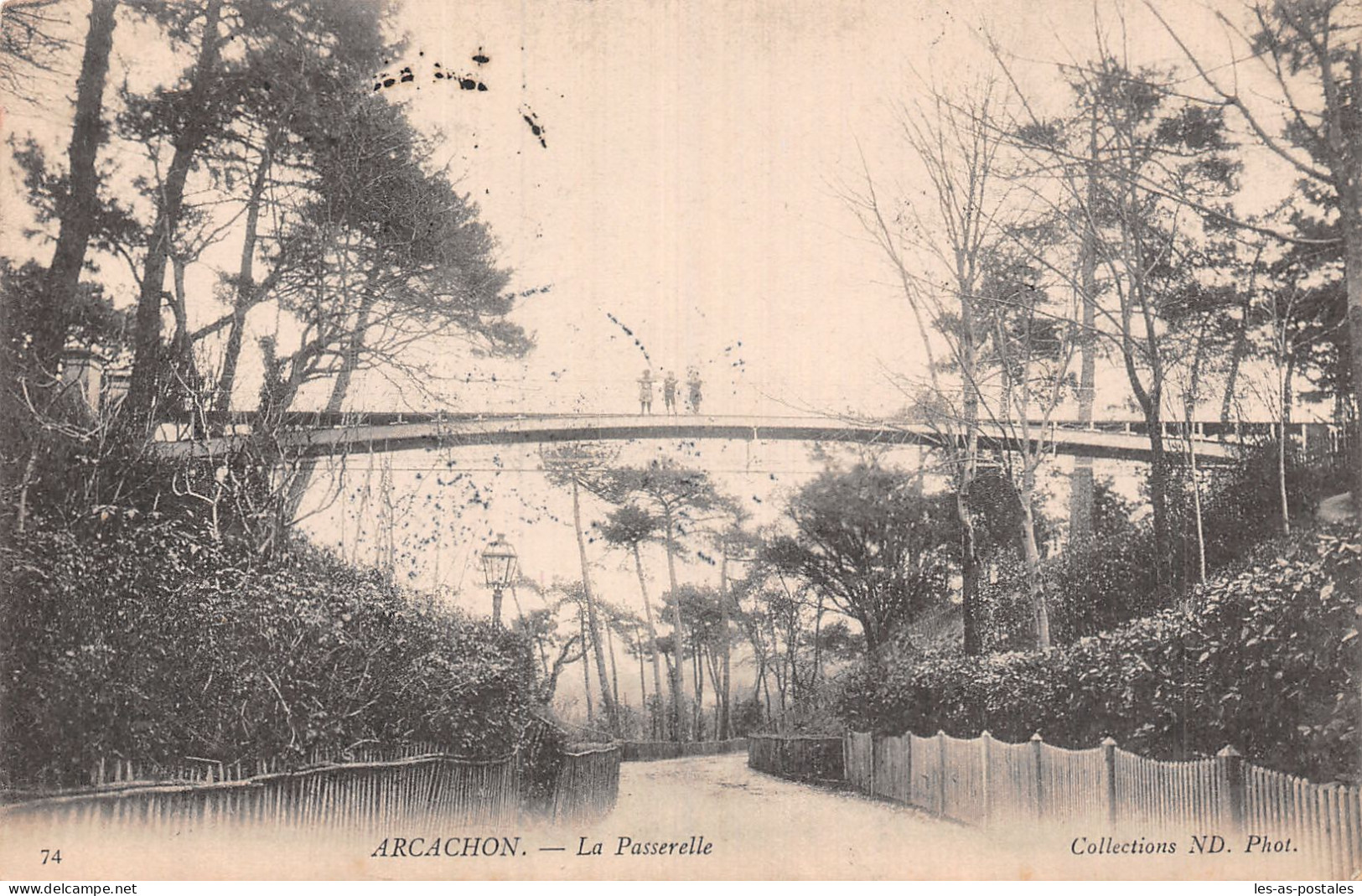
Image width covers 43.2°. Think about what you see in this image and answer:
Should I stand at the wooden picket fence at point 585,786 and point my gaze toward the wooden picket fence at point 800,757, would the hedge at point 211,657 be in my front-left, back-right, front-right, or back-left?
back-left
